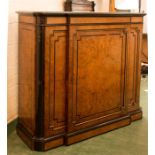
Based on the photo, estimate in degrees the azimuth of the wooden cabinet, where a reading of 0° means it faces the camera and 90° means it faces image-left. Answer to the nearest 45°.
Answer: approximately 315°
